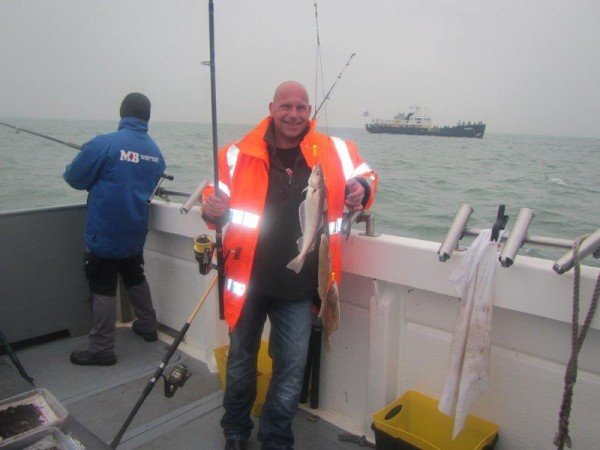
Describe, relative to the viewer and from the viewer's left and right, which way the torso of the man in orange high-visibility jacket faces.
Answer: facing the viewer

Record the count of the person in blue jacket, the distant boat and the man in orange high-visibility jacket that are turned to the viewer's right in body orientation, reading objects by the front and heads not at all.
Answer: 1

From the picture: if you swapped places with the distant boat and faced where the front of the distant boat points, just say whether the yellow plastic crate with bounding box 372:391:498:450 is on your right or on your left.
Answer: on your right

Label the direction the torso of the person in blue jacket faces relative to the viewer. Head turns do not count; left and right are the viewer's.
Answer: facing away from the viewer and to the left of the viewer

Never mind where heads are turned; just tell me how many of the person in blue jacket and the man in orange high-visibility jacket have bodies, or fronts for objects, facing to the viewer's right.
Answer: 0

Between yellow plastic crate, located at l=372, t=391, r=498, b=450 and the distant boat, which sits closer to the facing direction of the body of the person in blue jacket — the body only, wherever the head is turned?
the distant boat

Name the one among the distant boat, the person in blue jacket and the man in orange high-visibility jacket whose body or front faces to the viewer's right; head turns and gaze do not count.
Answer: the distant boat

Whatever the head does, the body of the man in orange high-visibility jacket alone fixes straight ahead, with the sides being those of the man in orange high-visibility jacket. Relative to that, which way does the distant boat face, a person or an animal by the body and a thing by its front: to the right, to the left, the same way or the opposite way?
to the left

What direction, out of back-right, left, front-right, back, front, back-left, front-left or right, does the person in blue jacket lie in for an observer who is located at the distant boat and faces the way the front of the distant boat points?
right

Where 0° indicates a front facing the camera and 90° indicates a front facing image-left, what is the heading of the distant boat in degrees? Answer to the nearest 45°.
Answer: approximately 270°

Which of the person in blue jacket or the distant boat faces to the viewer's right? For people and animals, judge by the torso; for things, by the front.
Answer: the distant boat

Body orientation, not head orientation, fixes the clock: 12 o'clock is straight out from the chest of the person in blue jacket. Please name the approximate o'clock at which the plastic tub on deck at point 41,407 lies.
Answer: The plastic tub on deck is roughly at 8 o'clock from the person in blue jacket.
